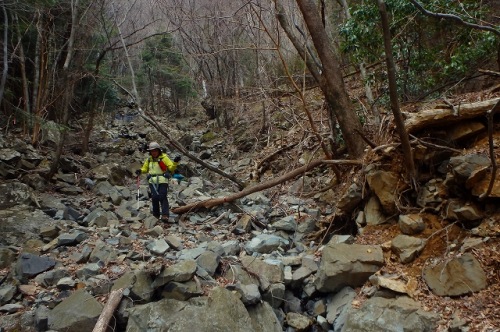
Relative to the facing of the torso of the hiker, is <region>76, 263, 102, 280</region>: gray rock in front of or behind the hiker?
in front

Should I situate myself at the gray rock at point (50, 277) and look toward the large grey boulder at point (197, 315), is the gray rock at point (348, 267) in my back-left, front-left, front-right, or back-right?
front-left

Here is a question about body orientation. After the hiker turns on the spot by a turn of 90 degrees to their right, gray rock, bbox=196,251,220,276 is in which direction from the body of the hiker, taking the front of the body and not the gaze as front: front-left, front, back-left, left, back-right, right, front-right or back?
left

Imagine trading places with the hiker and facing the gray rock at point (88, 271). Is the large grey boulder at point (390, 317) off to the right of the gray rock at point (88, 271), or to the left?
left

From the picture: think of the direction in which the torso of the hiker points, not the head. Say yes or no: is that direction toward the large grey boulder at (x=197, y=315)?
yes

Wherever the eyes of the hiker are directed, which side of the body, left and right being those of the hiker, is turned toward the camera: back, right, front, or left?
front

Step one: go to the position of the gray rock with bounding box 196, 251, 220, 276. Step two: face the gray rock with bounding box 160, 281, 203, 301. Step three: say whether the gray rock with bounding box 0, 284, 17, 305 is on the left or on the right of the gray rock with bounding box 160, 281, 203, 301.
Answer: right

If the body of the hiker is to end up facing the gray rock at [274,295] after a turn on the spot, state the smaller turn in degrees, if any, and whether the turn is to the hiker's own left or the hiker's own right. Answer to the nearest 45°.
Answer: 0° — they already face it

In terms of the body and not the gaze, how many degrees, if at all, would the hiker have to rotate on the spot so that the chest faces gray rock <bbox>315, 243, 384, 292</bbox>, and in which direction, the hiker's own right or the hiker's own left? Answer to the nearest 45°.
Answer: approximately 45° to the hiker's own left

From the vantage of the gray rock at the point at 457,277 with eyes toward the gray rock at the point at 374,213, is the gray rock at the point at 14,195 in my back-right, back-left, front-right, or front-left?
front-left

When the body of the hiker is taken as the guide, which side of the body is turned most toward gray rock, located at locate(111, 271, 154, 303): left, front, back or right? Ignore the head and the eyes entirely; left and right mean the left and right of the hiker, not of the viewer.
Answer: front

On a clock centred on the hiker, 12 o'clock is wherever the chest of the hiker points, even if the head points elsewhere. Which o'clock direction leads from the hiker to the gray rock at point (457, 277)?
The gray rock is roughly at 11 o'clock from the hiker.

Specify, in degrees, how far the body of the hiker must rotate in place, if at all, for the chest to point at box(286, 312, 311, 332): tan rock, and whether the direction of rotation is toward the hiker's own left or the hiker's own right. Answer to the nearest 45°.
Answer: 0° — they already face it

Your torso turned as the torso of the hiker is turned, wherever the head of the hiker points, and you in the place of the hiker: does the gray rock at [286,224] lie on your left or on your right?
on your left

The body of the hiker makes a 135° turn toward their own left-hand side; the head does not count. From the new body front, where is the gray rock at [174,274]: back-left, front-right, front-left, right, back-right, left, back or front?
back-right

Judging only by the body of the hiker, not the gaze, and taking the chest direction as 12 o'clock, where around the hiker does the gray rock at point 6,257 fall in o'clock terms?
The gray rock is roughly at 2 o'clock from the hiker.

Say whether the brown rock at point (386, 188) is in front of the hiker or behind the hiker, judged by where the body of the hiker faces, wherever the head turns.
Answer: in front

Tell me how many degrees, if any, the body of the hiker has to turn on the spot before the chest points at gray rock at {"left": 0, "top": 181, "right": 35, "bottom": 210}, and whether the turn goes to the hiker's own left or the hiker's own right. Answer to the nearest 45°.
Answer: approximately 135° to the hiker's own right
